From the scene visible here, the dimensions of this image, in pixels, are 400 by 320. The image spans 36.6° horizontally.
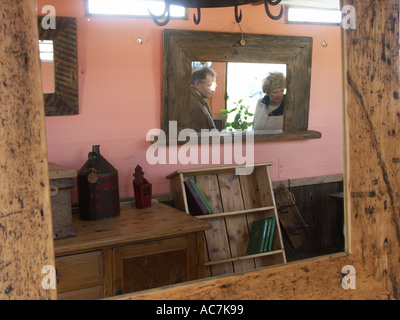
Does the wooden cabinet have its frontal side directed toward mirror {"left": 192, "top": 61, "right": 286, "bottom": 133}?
no

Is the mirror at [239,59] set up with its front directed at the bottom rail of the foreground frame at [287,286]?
yes

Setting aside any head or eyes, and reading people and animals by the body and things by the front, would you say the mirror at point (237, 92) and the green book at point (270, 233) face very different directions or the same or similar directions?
same or similar directions

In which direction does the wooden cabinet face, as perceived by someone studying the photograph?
facing the viewer and to the right of the viewer

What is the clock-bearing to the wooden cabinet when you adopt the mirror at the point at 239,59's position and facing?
The wooden cabinet is roughly at 1 o'clock from the mirror.

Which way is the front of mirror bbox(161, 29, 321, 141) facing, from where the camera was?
facing the viewer

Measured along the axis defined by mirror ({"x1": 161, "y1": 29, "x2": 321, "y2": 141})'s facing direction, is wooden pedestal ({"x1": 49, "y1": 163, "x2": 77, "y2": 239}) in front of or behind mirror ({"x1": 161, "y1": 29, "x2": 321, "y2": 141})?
in front

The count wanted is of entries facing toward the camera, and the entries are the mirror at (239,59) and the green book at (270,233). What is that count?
2

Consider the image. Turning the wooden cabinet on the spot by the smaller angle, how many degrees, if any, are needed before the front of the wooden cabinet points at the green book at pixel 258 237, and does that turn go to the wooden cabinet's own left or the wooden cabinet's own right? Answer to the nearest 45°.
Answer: approximately 90° to the wooden cabinet's own left

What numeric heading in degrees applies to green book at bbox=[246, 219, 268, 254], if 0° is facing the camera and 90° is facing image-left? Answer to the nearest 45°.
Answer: approximately 45°
